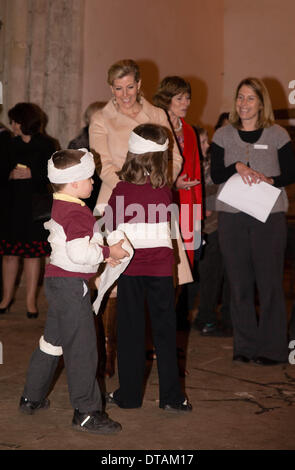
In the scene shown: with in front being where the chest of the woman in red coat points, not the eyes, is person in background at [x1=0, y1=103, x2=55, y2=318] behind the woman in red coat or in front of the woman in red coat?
behind

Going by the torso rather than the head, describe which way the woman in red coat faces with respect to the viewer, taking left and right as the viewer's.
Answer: facing the viewer and to the right of the viewer

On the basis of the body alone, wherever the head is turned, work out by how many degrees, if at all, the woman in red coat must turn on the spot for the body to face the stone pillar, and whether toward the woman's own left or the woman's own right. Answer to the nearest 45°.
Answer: approximately 180°

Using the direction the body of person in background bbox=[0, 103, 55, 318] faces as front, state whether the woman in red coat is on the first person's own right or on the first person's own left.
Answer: on the first person's own left
